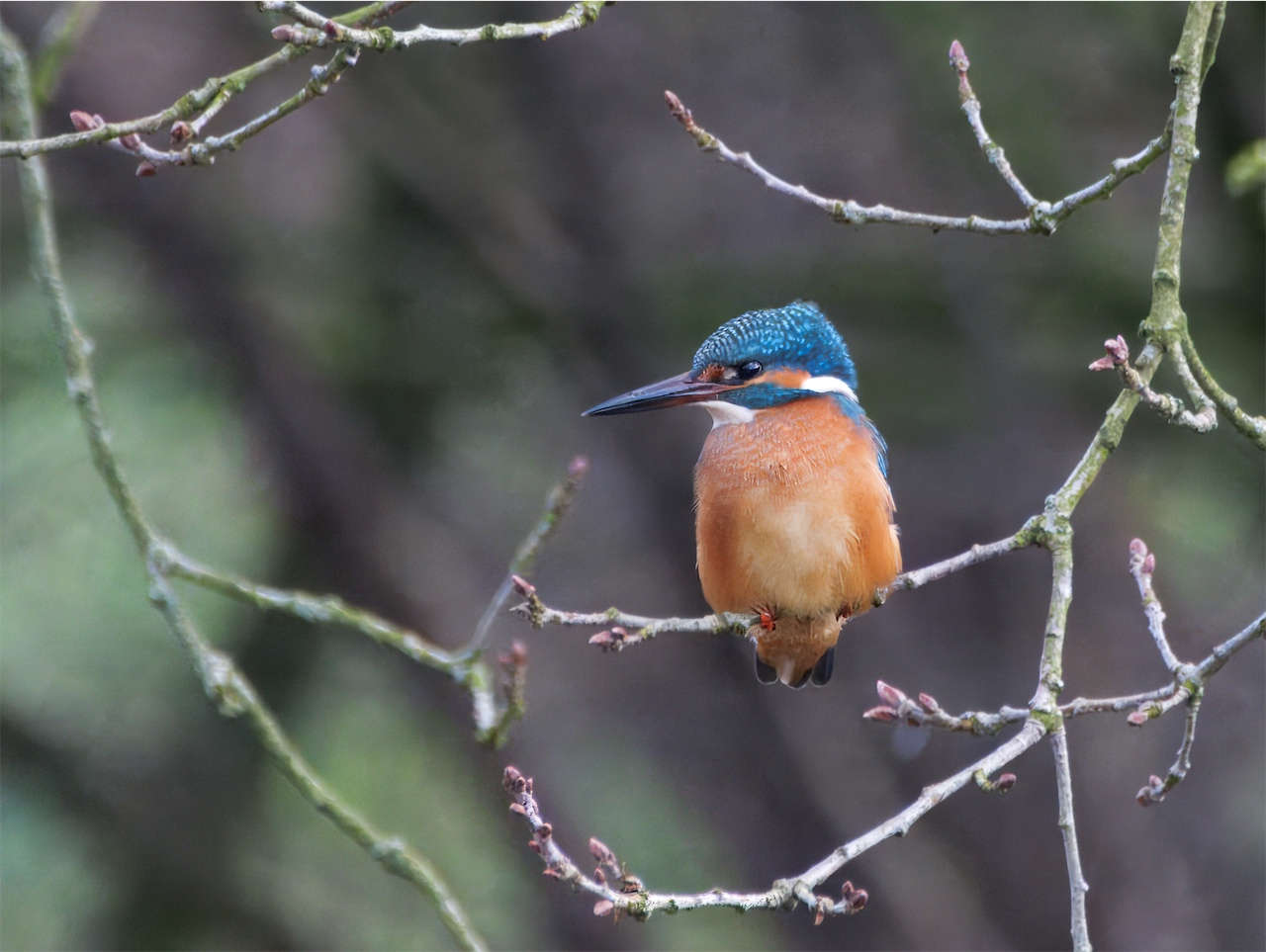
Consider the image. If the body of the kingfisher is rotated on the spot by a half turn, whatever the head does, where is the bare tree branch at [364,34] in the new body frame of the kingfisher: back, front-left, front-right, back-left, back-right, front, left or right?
back-left

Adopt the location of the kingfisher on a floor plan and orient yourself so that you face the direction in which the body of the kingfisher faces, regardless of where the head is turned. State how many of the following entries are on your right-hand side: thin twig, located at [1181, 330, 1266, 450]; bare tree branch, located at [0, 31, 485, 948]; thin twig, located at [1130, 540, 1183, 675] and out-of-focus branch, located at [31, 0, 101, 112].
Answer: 2

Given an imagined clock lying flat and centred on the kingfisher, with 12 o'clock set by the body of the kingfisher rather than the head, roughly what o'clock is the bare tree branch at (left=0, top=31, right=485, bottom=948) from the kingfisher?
The bare tree branch is roughly at 3 o'clock from the kingfisher.

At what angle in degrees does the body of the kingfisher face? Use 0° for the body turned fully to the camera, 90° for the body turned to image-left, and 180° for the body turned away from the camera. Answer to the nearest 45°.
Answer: approximately 0°

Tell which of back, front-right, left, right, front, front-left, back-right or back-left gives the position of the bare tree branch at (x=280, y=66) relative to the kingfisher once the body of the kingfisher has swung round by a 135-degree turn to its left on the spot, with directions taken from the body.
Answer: back

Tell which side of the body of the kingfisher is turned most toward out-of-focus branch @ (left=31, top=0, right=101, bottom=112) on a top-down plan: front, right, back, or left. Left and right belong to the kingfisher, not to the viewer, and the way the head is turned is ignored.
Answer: right
